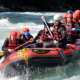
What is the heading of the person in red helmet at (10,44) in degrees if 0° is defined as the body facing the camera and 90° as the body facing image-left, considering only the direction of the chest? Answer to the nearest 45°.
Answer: approximately 0°

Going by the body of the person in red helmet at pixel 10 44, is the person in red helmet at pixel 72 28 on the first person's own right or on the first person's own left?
on the first person's own left

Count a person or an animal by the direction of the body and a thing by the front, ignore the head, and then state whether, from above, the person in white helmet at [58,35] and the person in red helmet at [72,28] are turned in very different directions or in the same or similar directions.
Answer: same or similar directions

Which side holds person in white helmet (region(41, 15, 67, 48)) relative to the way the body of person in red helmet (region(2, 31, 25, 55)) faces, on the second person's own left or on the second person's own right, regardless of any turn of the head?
on the second person's own left

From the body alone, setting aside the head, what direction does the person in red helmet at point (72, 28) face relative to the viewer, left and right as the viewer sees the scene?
facing the viewer and to the left of the viewer

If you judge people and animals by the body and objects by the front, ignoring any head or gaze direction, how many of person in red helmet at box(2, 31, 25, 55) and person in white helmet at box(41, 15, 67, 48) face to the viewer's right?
0

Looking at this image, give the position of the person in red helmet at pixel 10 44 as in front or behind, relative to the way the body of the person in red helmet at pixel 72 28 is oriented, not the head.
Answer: in front

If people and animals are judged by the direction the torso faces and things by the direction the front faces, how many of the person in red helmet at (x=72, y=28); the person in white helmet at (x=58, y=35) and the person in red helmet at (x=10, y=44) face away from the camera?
0

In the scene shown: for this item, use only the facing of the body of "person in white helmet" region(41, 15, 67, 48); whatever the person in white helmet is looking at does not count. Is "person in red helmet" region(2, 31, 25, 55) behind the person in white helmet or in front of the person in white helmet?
in front
